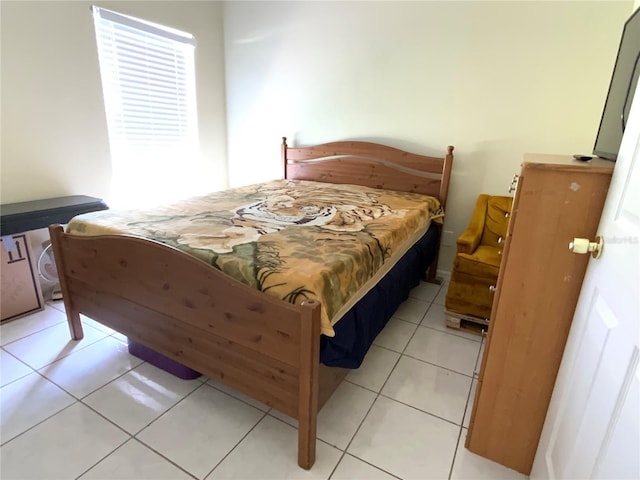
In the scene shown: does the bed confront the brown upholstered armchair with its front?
no

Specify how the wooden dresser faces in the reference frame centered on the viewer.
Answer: facing to the left of the viewer

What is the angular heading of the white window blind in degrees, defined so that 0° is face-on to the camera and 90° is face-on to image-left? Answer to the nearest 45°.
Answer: approximately 315°

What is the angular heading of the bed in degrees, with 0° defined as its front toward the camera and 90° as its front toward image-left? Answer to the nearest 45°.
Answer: approximately 45°

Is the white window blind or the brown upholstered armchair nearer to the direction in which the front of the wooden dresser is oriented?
the white window blind

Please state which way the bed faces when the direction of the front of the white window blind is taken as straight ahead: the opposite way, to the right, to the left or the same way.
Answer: to the right

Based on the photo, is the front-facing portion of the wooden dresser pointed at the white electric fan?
yes

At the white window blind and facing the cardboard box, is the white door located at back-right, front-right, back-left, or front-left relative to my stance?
front-left

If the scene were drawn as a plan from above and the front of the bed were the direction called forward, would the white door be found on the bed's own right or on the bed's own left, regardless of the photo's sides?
on the bed's own left

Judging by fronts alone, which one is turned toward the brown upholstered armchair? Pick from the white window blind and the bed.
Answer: the white window blind
